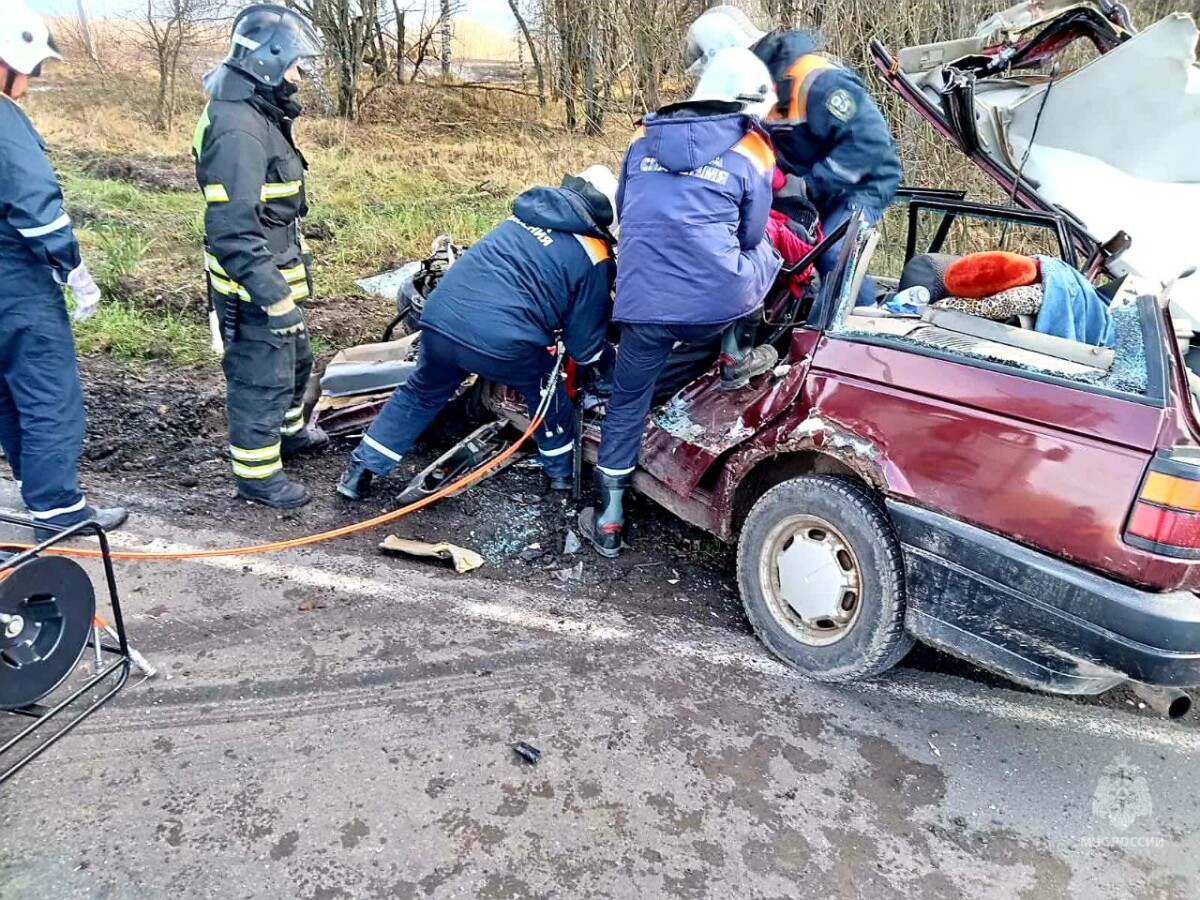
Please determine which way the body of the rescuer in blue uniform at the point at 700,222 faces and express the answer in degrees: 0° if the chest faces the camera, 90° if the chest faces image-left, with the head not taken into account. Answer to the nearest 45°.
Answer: approximately 225°

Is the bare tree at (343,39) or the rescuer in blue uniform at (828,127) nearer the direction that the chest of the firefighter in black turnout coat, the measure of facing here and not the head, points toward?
the rescuer in blue uniform

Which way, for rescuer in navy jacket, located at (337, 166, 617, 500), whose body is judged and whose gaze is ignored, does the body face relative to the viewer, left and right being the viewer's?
facing away from the viewer and to the right of the viewer

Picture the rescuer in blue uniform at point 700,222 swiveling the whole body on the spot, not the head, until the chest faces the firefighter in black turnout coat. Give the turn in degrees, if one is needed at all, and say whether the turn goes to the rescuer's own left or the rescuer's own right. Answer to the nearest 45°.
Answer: approximately 135° to the rescuer's own left

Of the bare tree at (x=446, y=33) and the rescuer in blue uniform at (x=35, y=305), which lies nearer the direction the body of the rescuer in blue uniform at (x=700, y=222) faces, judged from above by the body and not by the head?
the bare tree

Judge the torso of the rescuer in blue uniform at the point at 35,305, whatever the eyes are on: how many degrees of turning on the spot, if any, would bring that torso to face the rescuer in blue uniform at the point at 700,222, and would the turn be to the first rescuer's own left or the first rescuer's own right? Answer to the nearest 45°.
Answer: approximately 45° to the first rescuer's own right

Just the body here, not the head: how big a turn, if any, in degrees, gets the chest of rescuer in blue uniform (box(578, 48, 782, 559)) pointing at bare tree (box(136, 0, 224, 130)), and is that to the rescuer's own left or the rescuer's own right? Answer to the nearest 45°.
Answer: approximately 90° to the rescuer's own left

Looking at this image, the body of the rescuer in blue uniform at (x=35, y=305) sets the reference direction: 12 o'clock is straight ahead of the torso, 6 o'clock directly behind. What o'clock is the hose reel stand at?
The hose reel stand is roughly at 3 o'clock from the rescuer in blue uniform.

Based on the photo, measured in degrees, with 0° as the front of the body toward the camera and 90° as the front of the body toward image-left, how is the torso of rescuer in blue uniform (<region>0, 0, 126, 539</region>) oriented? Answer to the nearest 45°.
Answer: approximately 270°

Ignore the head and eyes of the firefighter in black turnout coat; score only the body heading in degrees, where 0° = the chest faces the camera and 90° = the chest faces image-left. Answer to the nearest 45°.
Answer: approximately 270°

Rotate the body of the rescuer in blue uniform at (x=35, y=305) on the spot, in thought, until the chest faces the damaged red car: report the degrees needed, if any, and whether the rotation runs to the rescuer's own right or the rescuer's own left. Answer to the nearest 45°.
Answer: approximately 45° to the rescuer's own right
